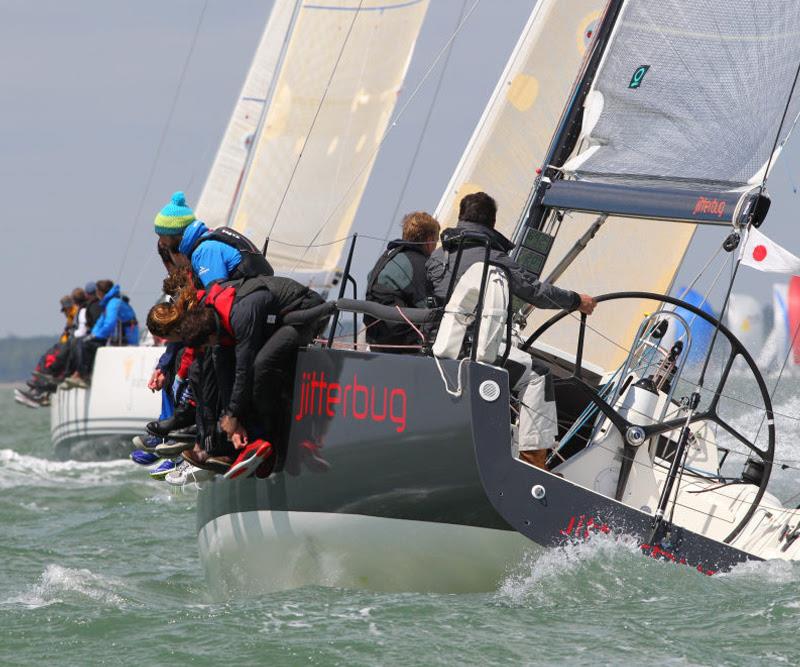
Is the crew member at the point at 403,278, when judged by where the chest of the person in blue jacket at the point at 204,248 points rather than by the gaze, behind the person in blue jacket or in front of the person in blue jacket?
behind

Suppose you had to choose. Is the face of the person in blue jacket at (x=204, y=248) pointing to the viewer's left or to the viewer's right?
to the viewer's left

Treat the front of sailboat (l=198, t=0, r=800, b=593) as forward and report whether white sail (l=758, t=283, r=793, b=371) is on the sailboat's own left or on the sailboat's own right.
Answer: on the sailboat's own right

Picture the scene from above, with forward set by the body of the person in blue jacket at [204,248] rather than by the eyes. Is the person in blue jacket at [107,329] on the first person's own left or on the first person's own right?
on the first person's own right
